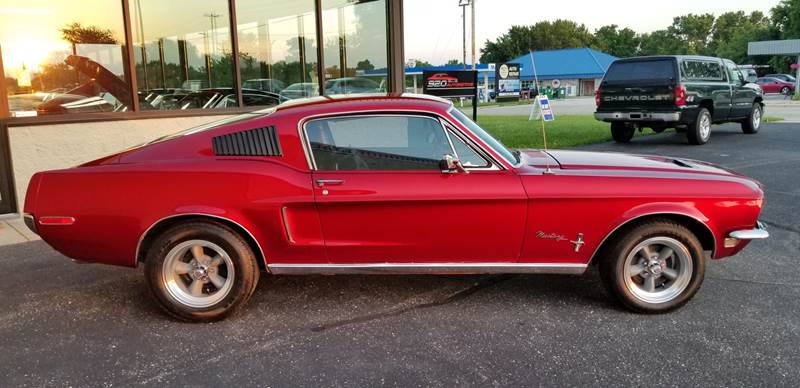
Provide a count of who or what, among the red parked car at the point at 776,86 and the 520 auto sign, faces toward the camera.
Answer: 1

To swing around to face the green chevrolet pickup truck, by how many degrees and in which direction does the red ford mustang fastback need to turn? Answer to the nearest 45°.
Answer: approximately 45° to its left

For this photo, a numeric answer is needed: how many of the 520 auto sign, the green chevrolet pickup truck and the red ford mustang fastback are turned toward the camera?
1

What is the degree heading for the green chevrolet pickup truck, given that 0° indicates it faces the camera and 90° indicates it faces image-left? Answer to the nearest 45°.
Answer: approximately 225°

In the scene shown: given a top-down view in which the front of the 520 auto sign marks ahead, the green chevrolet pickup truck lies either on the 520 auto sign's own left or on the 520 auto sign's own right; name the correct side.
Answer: on the 520 auto sign's own left

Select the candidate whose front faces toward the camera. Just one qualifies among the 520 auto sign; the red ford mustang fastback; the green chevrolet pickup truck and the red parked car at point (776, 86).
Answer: the 520 auto sign

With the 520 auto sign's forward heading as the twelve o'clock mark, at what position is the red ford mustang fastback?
The red ford mustang fastback is roughly at 12 o'clock from the 520 auto sign.

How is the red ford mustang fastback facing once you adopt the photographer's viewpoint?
facing to the right of the viewer
